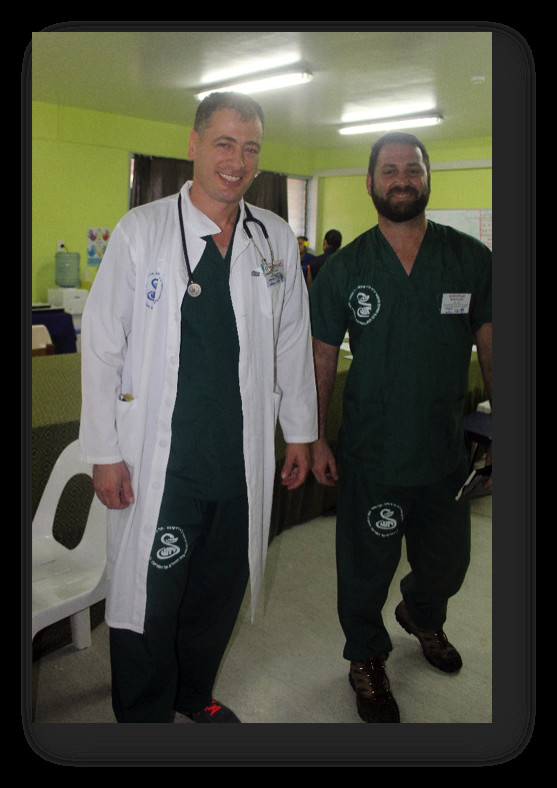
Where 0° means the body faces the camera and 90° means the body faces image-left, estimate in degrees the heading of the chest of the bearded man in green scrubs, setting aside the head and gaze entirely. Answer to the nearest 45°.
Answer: approximately 0°

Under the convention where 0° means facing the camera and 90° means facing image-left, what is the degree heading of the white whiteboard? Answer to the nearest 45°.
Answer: approximately 0°
